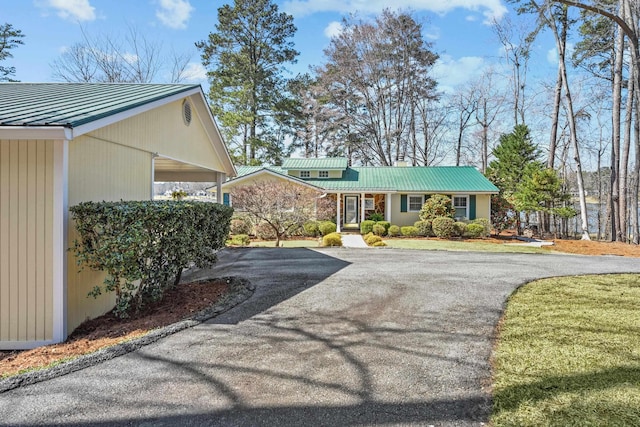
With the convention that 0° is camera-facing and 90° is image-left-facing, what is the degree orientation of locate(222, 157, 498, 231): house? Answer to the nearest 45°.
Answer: approximately 0°

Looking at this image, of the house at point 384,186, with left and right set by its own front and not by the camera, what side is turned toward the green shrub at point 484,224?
left

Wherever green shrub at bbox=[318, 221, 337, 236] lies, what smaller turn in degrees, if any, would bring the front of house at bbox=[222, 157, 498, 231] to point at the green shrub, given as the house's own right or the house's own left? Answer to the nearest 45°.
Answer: approximately 45° to the house's own right

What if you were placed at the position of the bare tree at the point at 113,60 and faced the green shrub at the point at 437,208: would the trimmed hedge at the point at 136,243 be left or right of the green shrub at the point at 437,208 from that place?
right

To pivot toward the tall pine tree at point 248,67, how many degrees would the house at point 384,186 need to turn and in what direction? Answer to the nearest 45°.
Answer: approximately 135° to its right

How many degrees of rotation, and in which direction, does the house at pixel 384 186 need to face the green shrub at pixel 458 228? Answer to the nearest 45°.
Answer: approximately 45° to its left

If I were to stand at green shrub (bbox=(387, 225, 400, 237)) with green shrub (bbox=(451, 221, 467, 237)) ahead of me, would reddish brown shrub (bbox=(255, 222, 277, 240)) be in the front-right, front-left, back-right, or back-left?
back-right

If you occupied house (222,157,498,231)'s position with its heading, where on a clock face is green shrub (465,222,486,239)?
The green shrub is roughly at 10 o'clock from the house.

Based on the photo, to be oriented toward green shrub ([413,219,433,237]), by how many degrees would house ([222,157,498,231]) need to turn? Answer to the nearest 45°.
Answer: approximately 45° to its left

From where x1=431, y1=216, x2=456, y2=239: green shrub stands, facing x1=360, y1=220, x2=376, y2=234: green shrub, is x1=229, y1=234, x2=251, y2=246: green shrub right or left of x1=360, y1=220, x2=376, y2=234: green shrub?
left

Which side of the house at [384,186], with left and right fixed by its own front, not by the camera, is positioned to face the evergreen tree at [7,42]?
right
